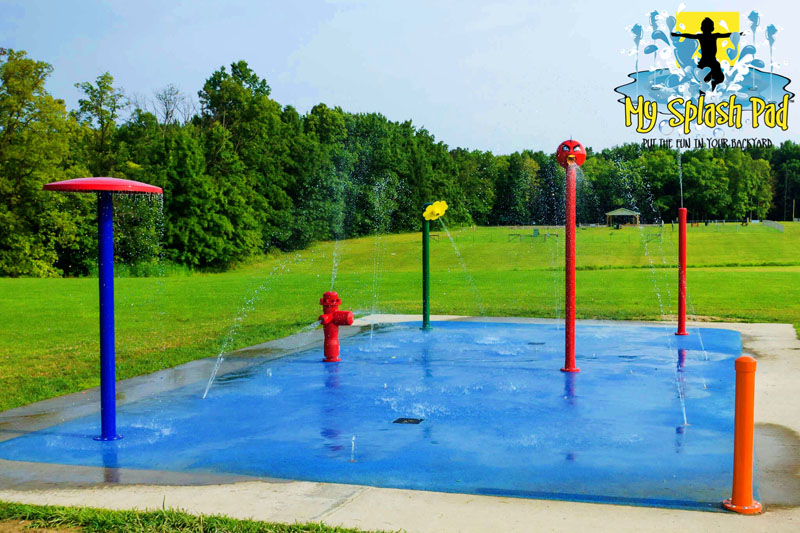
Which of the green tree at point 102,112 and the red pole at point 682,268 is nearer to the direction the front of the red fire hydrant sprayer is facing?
the red pole

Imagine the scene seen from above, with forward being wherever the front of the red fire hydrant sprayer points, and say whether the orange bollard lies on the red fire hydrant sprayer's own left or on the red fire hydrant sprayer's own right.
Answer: on the red fire hydrant sprayer's own right

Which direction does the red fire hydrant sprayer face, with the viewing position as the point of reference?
facing to the right of the viewer
